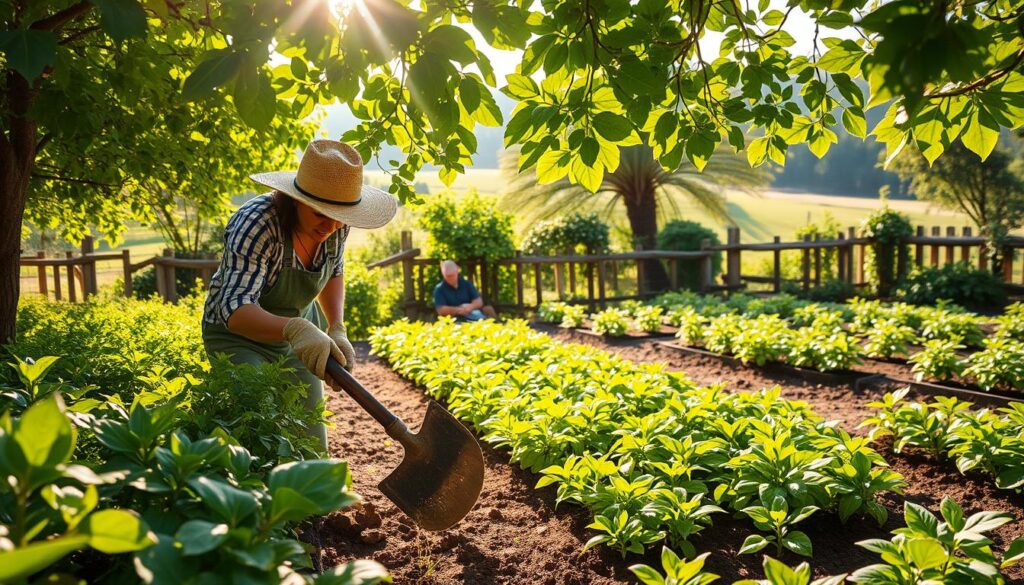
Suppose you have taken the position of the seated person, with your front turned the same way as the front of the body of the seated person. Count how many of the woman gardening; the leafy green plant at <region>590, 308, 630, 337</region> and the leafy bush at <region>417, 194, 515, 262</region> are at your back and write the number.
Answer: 1

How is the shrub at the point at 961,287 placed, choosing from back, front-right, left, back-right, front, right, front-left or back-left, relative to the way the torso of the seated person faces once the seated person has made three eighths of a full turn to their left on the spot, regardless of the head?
front-right

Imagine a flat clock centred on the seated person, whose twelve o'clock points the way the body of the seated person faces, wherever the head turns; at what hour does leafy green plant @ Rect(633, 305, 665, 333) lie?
The leafy green plant is roughly at 10 o'clock from the seated person.

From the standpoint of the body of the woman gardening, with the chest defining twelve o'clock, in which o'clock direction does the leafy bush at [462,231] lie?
The leafy bush is roughly at 8 o'clock from the woman gardening.

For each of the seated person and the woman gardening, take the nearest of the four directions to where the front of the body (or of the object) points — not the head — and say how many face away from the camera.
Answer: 0

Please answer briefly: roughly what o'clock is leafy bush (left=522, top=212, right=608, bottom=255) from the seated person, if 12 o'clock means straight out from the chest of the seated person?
The leafy bush is roughly at 7 o'clock from the seated person.

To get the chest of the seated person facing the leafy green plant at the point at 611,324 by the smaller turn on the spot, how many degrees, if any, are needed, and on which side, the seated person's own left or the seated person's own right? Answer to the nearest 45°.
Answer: approximately 45° to the seated person's own left

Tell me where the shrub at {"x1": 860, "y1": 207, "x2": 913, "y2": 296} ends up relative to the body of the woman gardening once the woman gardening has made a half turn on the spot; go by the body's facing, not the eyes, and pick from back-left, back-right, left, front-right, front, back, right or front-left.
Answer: right

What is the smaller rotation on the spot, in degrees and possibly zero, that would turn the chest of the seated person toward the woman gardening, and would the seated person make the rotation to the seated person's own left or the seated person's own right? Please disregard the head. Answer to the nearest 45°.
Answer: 0° — they already face them

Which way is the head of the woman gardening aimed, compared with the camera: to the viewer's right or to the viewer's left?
to the viewer's right

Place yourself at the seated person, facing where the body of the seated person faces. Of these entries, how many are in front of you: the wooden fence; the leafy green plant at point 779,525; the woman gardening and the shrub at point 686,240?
2

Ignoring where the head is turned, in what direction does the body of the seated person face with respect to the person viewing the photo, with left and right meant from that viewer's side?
facing the viewer

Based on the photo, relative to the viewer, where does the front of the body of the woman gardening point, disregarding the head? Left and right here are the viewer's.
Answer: facing the viewer and to the right of the viewer
